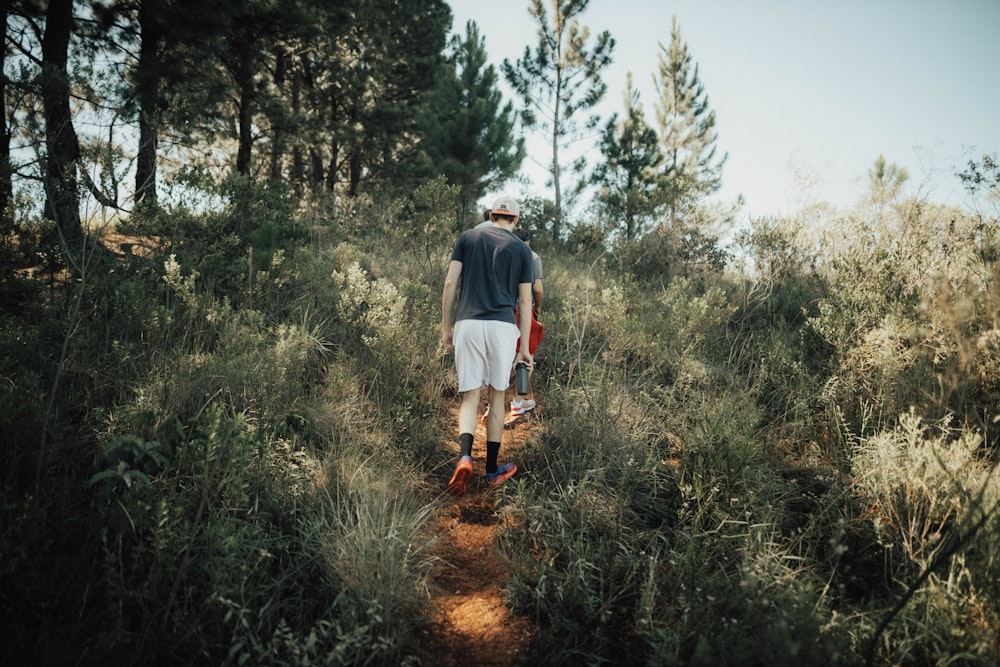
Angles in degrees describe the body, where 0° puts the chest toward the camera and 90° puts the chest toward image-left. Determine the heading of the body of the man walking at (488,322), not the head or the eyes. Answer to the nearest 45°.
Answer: approximately 180°

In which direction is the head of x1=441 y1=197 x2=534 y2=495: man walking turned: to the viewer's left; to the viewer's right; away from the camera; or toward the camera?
away from the camera

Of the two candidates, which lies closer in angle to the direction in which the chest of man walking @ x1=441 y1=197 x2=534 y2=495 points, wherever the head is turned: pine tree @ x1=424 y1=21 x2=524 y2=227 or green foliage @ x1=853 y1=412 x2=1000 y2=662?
the pine tree

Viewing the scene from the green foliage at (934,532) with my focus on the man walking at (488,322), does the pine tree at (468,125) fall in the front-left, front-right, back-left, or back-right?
front-right

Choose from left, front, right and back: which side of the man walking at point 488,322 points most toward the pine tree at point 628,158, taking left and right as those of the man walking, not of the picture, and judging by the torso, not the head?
front

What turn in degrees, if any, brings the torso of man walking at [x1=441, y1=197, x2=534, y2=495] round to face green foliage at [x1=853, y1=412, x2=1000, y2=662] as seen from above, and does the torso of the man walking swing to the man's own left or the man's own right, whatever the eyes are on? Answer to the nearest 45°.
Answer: approximately 135° to the man's own right

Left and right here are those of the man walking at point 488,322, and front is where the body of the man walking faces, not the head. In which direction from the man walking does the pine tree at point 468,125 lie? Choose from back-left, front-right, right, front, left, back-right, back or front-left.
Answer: front

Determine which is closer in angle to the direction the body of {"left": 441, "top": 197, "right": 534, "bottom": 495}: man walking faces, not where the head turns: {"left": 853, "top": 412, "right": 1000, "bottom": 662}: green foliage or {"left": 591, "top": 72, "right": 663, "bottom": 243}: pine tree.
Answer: the pine tree
